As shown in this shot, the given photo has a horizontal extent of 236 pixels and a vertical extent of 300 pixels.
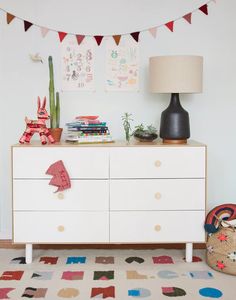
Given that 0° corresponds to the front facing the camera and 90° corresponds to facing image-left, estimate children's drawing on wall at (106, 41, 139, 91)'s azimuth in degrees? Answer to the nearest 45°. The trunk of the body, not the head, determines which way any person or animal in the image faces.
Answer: approximately 0°

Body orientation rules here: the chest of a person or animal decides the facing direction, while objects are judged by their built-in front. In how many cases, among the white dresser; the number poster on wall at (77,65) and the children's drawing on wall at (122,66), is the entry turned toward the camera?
3

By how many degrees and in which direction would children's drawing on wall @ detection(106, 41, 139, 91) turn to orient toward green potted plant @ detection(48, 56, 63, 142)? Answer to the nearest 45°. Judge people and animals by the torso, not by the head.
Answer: approximately 45° to its right

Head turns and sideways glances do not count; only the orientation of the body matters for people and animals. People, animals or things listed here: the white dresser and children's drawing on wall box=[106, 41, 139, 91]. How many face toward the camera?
2

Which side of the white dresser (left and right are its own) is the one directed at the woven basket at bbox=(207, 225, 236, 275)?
left

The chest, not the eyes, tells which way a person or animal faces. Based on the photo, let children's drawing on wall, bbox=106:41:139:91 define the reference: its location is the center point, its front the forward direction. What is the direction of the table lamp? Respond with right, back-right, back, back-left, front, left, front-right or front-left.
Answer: front-left
